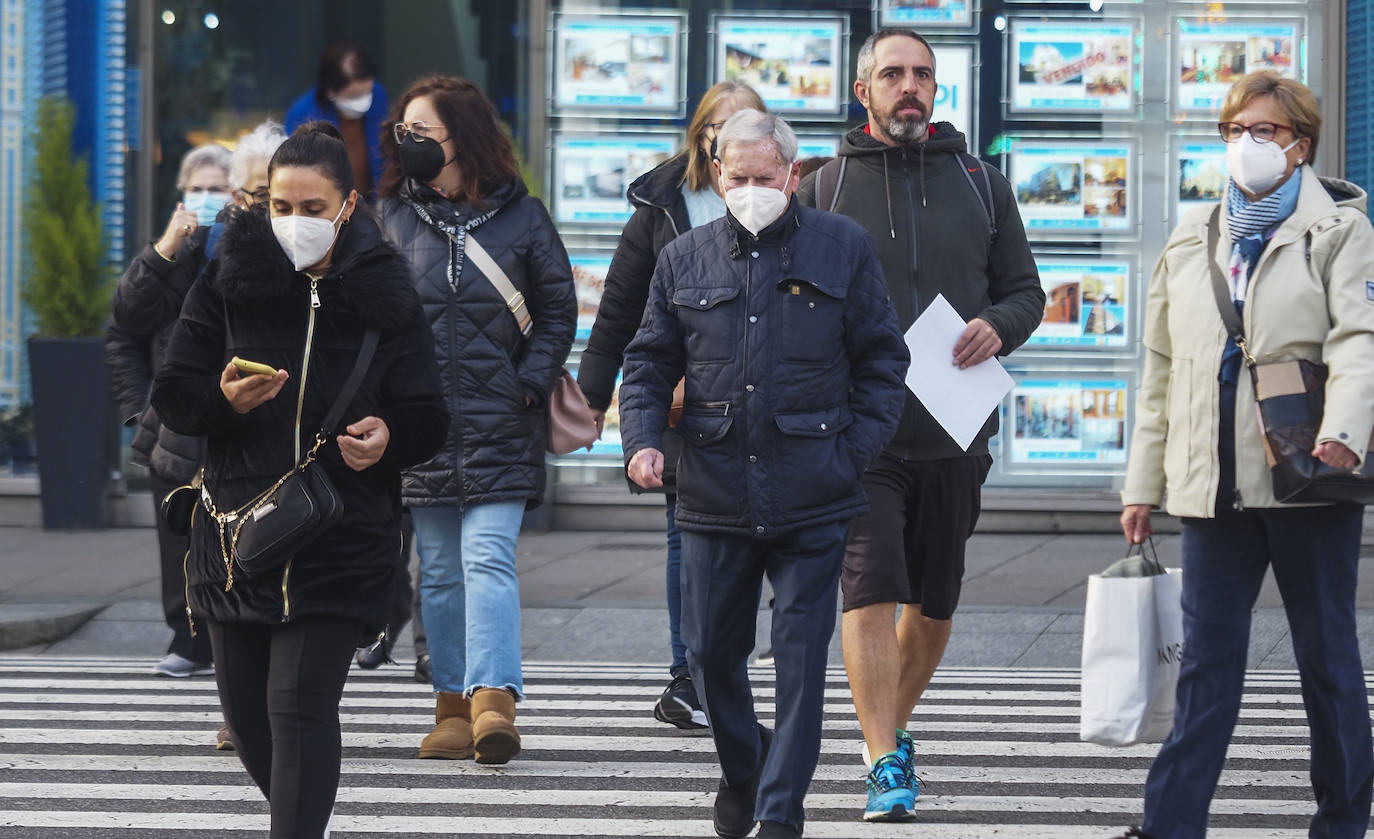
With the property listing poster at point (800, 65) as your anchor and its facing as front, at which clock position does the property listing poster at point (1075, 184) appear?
the property listing poster at point (1075, 184) is roughly at 9 o'clock from the property listing poster at point (800, 65).

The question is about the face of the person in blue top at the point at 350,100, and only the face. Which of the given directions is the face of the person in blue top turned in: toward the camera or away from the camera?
toward the camera

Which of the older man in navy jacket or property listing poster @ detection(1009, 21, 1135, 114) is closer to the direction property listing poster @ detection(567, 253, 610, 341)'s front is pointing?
the older man in navy jacket

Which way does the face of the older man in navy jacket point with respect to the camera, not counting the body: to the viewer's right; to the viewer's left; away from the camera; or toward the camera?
toward the camera

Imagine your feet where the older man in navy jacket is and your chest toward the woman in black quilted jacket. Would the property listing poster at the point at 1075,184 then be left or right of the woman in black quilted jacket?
right

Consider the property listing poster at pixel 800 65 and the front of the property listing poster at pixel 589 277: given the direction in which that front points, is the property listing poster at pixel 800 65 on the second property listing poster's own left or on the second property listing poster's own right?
on the second property listing poster's own left

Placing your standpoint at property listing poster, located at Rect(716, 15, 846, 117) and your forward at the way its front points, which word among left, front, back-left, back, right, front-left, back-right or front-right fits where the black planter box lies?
right

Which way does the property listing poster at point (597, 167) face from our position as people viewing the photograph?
facing the viewer

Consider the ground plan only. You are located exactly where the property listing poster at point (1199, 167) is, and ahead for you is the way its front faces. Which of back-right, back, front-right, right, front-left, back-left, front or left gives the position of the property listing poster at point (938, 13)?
right

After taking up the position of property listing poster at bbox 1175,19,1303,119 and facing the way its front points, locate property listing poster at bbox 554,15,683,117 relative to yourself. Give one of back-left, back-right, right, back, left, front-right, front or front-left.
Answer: right

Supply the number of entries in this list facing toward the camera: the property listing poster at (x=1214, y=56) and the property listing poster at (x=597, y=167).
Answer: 2

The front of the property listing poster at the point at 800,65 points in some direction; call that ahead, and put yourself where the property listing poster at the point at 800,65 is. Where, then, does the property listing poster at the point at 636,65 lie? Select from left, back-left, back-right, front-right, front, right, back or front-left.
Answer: right

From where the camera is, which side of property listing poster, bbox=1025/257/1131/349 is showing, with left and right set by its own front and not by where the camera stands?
front

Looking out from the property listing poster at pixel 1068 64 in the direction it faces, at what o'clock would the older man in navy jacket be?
The older man in navy jacket is roughly at 12 o'clock from the property listing poster.

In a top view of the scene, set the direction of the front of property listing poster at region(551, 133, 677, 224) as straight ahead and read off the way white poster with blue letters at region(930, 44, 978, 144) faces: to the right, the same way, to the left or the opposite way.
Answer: the same way
